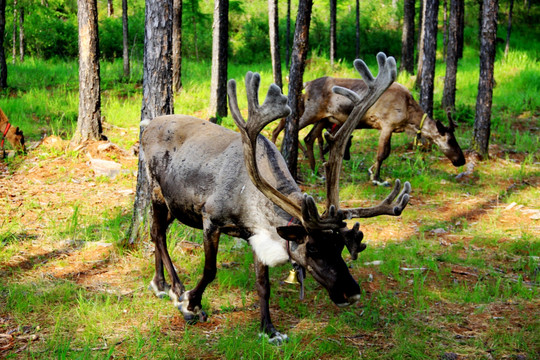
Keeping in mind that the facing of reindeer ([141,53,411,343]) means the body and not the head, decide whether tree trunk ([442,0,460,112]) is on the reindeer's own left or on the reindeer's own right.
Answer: on the reindeer's own left

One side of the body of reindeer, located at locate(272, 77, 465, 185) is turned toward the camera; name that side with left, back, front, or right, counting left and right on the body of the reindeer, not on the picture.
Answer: right

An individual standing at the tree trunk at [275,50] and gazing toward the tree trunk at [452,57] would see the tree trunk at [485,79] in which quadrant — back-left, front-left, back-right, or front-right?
front-right

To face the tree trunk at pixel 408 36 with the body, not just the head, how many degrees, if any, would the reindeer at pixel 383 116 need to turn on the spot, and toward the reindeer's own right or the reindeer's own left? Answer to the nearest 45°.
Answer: approximately 90° to the reindeer's own left

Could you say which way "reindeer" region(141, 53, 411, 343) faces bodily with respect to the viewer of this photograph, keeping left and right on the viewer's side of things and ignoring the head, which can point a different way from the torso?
facing the viewer and to the right of the viewer

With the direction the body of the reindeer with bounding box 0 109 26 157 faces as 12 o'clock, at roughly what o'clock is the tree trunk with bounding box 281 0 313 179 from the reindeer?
The tree trunk is roughly at 1 o'clock from the reindeer.

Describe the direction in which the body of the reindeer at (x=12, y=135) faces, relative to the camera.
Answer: to the viewer's right
